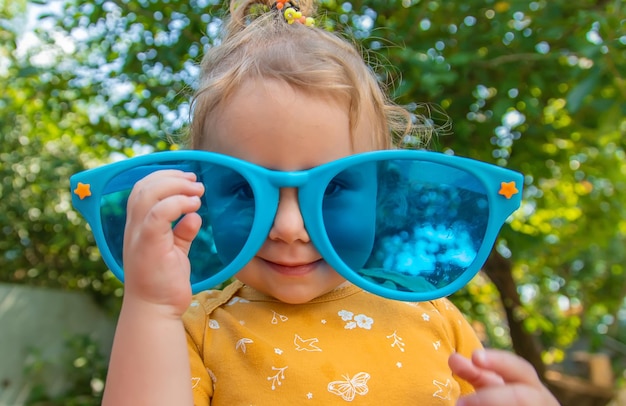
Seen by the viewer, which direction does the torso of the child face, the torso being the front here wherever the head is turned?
toward the camera

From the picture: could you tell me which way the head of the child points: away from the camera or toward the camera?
toward the camera
